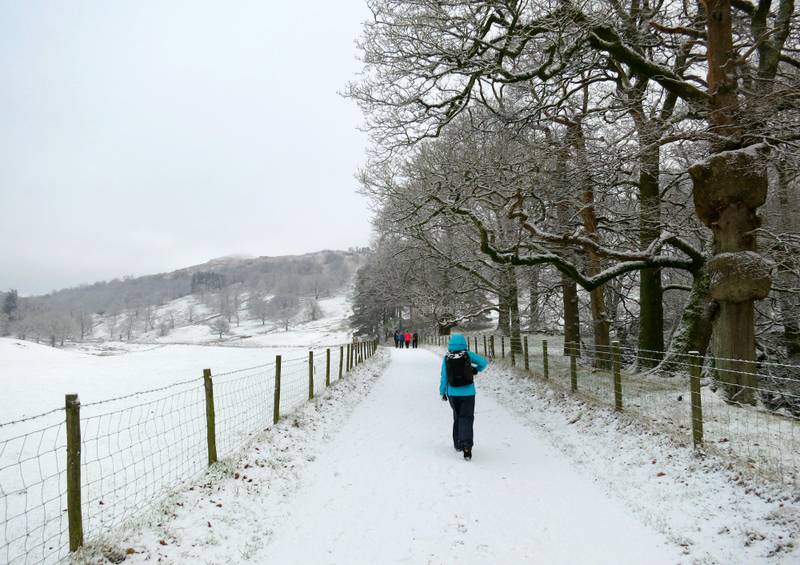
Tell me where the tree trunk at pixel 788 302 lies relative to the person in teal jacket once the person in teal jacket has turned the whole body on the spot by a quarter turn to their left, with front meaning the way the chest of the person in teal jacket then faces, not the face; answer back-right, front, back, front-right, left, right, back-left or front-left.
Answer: back-right

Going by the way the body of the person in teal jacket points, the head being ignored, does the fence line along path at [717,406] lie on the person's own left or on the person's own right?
on the person's own right

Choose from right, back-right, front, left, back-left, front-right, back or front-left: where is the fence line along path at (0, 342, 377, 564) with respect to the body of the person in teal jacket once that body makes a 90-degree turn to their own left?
front

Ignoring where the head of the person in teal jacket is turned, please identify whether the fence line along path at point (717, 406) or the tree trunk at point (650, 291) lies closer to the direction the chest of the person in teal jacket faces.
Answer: the tree trunk

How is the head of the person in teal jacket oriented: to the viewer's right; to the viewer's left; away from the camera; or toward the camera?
away from the camera

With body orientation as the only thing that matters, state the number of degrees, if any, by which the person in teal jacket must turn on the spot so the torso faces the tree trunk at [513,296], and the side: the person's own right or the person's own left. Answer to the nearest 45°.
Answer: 0° — they already face it

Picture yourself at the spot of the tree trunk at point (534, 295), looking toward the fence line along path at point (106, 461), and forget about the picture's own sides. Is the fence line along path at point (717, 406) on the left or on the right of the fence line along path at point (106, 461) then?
left

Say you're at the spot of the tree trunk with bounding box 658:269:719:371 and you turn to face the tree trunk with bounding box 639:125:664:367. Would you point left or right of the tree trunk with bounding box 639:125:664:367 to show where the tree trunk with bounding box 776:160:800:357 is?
right

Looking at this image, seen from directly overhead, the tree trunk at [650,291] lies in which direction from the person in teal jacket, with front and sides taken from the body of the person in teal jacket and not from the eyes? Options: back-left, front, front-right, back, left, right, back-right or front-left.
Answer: front-right

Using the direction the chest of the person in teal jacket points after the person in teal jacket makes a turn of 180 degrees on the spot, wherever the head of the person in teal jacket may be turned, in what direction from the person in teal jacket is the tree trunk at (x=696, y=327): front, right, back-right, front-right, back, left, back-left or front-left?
back-left

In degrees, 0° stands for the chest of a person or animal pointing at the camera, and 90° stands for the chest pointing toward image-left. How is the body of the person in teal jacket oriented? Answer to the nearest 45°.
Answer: approximately 180°
